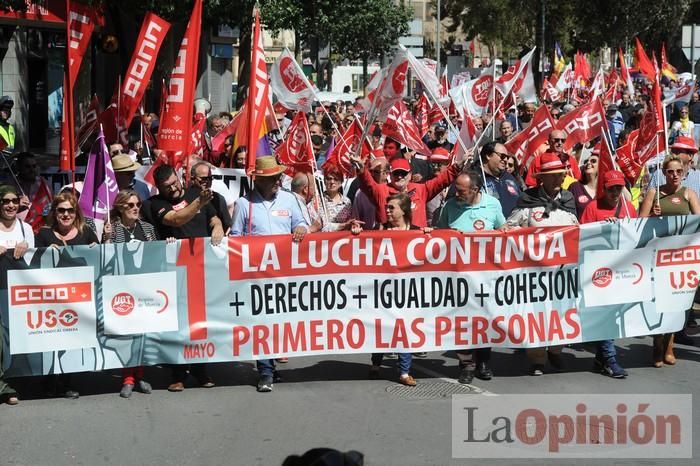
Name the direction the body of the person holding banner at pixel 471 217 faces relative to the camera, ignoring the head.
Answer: toward the camera

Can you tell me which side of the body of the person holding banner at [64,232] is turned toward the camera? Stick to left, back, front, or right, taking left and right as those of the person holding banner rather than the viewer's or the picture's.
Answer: front

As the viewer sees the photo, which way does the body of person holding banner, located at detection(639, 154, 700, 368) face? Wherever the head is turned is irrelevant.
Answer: toward the camera

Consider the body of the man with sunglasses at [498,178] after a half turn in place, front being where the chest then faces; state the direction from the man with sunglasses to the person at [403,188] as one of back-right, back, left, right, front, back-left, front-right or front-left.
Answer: left

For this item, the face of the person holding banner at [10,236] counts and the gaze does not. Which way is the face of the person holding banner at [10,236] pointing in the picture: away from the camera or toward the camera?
toward the camera

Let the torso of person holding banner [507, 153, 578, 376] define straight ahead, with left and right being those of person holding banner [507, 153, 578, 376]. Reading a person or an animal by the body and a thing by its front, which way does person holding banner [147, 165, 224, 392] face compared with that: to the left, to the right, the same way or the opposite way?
the same way

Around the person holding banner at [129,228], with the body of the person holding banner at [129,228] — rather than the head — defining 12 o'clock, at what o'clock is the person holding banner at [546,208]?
the person holding banner at [546,208] is roughly at 9 o'clock from the person holding banner at [129,228].

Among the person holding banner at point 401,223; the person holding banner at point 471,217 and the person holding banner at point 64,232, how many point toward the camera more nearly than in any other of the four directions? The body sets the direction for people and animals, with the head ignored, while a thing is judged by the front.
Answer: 3

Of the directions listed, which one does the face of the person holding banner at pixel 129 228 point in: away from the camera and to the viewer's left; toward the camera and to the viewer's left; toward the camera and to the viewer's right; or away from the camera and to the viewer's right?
toward the camera and to the viewer's right

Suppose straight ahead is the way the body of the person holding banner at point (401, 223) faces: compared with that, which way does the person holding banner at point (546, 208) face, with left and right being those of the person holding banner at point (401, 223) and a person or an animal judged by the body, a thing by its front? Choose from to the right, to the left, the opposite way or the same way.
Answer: the same way

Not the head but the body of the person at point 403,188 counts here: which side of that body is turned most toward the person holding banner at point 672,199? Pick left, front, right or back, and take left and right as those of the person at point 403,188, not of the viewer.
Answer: left

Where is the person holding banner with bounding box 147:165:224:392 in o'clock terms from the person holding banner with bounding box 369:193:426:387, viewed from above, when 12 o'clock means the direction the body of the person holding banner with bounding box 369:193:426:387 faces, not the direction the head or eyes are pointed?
the person holding banner with bounding box 147:165:224:392 is roughly at 3 o'clock from the person holding banner with bounding box 369:193:426:387.

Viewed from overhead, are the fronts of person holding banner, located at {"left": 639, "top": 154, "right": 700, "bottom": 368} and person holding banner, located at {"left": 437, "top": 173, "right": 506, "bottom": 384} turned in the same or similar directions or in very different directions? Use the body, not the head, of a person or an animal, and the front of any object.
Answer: same or similar directions

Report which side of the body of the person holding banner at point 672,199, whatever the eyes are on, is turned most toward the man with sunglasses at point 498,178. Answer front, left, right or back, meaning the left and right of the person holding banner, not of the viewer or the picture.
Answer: right

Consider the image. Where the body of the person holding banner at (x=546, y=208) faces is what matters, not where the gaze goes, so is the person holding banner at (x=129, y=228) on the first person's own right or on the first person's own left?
on the first person's own right

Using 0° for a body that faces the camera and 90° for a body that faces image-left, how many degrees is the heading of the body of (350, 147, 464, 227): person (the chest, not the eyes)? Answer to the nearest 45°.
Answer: approximately 0°

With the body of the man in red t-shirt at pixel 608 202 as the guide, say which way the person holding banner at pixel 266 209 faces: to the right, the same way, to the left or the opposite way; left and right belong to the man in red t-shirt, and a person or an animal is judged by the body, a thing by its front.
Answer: the same way

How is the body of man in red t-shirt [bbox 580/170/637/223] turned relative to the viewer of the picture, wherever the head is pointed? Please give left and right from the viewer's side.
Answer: facing the viewer

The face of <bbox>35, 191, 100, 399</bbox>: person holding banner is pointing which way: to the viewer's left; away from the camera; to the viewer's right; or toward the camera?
toward the camera
